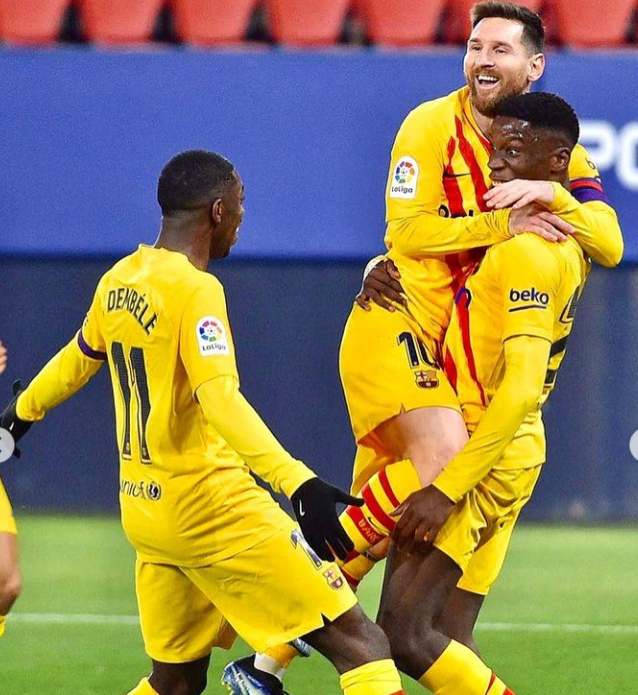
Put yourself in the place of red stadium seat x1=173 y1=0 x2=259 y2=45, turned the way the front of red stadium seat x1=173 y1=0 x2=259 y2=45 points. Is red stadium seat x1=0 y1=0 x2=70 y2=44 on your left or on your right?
on your right

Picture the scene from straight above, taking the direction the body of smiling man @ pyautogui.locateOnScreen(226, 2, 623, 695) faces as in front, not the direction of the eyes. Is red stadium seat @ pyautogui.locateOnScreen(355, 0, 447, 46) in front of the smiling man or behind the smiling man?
behind

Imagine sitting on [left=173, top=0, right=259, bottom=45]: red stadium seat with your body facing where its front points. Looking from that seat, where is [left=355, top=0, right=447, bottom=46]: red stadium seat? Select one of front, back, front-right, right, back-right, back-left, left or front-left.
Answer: left

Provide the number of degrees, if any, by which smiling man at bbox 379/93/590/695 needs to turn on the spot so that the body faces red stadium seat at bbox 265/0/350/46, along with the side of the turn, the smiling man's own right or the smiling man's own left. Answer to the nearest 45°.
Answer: approximately 90° to the smiling man's own right

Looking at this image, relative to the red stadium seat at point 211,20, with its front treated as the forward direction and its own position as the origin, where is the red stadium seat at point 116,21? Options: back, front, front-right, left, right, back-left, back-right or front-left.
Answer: right

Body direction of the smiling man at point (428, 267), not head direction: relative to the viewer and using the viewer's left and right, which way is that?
facing the viewer and to the right of the viewer

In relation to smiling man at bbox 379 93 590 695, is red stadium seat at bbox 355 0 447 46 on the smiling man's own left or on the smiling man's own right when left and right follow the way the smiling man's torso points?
on the smiling man's own right

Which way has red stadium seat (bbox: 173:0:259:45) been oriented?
toward the camera

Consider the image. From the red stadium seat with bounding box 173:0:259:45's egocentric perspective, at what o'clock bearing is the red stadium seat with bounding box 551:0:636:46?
the red stadium seat with bounding box 551:0:636:46 is roughly at 9 o'clock from the red stadium seat with bounding box 173:0:259:45.

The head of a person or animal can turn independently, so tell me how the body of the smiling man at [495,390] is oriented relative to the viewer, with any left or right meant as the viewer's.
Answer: facing to the left of the viewer
